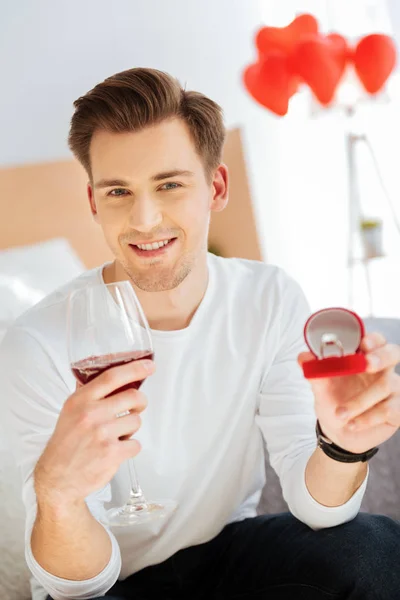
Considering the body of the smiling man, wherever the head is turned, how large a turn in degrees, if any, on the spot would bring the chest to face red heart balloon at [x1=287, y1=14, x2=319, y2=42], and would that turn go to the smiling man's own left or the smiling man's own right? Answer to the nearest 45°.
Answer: approximately 180°

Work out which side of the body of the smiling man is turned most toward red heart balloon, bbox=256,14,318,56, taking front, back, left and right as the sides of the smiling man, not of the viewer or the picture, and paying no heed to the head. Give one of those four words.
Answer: back

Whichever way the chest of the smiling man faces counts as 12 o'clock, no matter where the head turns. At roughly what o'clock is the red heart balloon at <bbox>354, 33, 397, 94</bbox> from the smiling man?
The red heart balloon is roughly at 7 o'clock from the smiling man.

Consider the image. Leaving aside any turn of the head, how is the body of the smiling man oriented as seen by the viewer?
toward the camera

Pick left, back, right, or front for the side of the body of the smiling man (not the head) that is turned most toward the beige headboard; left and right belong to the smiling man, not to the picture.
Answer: back

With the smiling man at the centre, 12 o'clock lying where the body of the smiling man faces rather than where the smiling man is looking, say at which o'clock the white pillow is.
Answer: The white pillow is roughly at 5 o'clock from the smiling man.

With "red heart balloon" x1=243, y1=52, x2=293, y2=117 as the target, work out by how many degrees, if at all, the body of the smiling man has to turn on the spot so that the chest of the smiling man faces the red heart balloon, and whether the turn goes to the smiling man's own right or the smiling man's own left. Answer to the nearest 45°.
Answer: approximately 180°

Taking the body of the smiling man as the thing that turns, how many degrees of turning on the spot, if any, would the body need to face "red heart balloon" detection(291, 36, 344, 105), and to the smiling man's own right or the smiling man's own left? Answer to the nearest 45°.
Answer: approximately 180°
